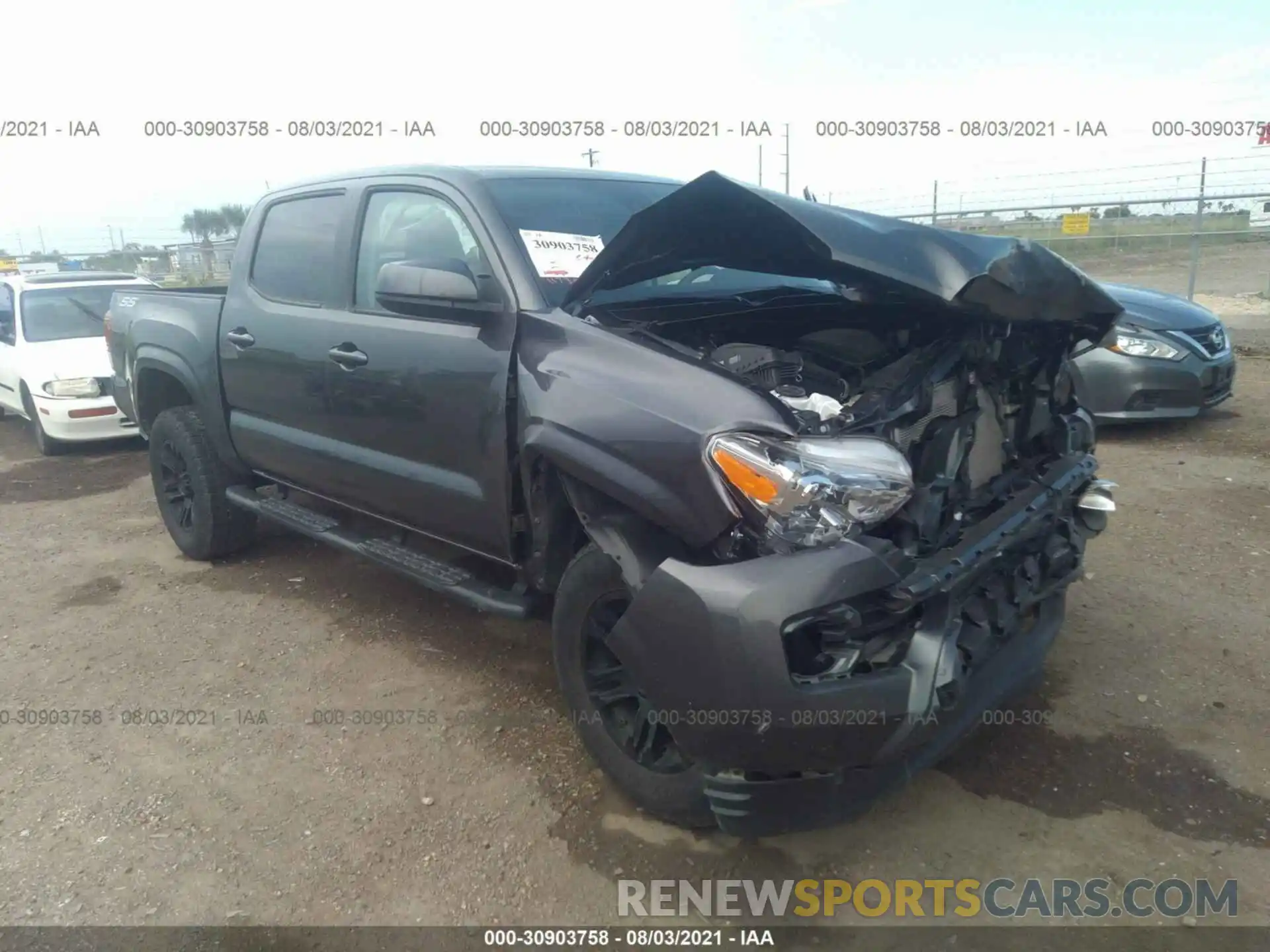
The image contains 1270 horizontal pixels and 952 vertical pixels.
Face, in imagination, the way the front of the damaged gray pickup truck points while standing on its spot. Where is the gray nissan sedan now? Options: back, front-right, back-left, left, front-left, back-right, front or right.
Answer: left

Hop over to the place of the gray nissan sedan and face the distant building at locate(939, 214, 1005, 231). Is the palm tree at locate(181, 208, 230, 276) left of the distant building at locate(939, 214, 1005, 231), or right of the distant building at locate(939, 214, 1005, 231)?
left

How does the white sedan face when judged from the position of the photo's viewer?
facing the viewer and to the right of the viewer

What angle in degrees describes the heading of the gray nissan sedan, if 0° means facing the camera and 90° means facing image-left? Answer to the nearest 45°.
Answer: approximately 315°

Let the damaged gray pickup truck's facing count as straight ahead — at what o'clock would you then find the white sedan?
The white sedan is roughly at 6 o'clock from the damaged gray pickup truck.

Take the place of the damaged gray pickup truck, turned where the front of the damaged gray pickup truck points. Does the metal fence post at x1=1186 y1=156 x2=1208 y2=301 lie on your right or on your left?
on your left

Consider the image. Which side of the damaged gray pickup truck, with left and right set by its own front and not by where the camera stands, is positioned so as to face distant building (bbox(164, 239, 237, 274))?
back

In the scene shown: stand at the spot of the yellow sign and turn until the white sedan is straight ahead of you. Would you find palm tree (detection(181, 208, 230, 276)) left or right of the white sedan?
right

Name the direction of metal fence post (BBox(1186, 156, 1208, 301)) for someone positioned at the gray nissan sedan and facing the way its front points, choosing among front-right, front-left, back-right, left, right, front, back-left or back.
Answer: back-left

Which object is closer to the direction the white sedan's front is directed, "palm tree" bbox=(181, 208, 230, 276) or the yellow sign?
the yellow sign
